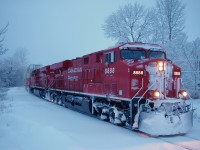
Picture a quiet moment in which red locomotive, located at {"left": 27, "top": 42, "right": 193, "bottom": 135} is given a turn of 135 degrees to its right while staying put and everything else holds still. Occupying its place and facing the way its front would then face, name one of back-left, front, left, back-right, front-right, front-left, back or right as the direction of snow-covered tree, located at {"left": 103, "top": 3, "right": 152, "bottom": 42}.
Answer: right

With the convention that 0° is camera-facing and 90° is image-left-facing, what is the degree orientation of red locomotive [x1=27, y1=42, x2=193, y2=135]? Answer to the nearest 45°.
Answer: approximately 315°

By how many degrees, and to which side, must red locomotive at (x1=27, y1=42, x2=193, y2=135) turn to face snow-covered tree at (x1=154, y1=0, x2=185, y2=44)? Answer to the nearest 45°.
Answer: approximately 135° to its left
